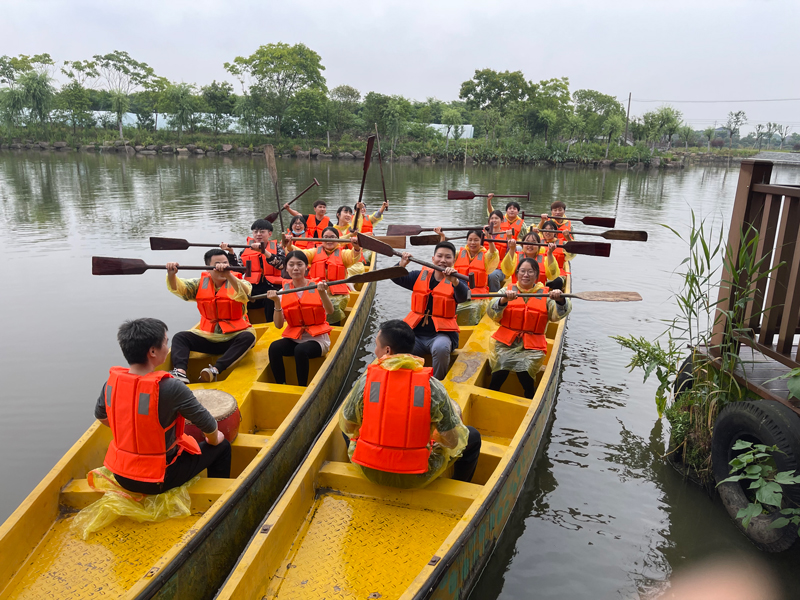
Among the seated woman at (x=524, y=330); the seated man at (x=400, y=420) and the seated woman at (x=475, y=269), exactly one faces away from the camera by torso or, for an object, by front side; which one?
the seated man

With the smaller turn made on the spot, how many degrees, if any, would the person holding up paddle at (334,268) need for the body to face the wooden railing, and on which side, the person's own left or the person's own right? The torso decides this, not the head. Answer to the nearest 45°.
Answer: approximately 45° to the person's own left

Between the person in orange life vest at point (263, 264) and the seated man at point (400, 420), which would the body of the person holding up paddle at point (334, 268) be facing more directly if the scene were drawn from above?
the seated man

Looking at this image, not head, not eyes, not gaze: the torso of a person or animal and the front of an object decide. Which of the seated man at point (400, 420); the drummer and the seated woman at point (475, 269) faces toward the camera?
the seated woman

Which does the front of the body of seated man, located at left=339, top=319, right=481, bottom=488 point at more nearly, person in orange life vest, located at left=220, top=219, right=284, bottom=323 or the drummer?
the person in orange life vest

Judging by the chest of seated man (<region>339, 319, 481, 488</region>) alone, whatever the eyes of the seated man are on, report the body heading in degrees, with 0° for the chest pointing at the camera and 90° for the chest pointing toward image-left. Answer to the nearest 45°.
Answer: approximately 180°

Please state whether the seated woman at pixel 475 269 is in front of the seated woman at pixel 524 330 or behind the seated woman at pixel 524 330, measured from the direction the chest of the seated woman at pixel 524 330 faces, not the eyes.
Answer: behind

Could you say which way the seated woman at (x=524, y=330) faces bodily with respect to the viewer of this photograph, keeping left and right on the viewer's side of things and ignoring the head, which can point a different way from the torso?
facing the viewer

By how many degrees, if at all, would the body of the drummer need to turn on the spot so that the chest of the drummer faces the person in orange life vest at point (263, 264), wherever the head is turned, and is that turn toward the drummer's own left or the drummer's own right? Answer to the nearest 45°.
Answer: approximately 45° to the drummer's own left

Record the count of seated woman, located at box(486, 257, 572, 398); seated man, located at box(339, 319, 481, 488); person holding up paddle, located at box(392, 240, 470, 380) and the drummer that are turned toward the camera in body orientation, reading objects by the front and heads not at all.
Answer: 2

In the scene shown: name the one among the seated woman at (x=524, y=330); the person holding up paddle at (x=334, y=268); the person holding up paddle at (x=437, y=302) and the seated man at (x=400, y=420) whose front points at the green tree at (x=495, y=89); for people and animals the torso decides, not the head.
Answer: the seated man

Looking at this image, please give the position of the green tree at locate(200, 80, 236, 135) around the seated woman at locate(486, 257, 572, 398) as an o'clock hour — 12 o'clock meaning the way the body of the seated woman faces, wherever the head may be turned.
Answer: The green tree is roughly at 5 o'clock from the seated woman.

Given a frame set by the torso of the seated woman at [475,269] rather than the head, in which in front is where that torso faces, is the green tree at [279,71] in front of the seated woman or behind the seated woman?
behind

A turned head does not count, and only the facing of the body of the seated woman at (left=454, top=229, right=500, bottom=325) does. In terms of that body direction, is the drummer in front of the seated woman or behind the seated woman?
in front

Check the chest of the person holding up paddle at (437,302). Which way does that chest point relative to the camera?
toward the camera

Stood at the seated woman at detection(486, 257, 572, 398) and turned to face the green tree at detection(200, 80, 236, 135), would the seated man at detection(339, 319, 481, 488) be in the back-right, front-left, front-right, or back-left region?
back-left

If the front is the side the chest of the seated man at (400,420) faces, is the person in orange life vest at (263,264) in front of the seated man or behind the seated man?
in front
